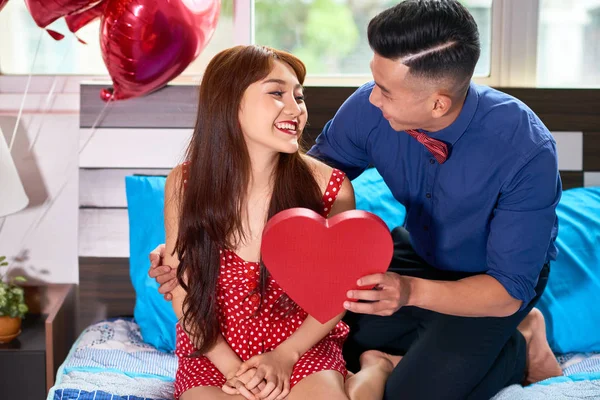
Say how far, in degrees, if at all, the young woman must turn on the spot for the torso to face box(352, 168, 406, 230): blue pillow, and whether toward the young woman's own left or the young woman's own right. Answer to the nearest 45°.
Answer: approximately 135° to the young woman's own left

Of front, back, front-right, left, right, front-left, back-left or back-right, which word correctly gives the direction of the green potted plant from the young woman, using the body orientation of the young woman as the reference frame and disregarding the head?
back-right

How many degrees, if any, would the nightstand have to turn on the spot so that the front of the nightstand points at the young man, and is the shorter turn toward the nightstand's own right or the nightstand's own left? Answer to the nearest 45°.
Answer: approximately 45° to the nightstand's own left

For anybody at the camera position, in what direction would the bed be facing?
facing the viewer

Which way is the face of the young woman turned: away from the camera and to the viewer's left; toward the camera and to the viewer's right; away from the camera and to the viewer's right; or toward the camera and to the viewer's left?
toward the camera and to the viewer's right

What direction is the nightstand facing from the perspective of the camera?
toward the camera

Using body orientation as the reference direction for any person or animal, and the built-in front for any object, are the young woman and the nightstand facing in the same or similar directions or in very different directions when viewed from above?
same or similar directions

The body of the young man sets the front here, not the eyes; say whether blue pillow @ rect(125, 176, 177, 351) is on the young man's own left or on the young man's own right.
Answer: on the young man's own right

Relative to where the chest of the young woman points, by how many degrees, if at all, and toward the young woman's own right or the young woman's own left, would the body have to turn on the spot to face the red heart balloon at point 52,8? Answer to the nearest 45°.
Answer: approximately 135° to the young woman's own right

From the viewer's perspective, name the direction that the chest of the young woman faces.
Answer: toward the camera

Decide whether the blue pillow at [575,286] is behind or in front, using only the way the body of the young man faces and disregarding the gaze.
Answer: behind

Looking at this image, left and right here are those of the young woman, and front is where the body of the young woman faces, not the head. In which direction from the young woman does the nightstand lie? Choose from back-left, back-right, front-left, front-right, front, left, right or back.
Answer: back-right

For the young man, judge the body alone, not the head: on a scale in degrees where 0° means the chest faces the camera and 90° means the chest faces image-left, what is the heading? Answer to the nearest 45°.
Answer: approximately 45°

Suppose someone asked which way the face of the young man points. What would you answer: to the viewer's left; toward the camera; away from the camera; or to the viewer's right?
to the viewer's left
